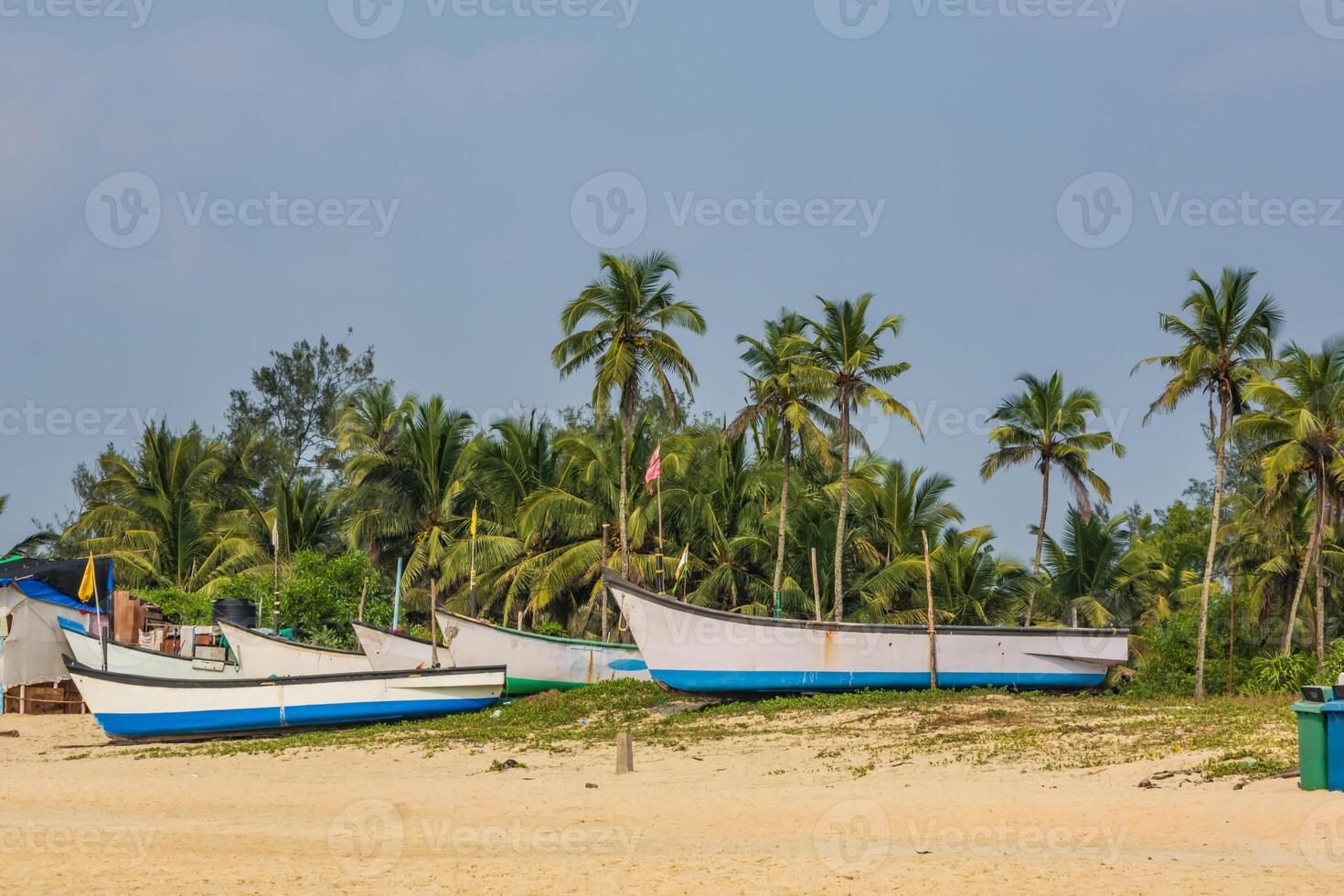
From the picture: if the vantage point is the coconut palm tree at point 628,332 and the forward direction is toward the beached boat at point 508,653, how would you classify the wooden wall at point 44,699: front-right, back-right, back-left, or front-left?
front-right

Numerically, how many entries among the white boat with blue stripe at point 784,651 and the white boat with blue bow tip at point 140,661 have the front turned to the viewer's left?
2

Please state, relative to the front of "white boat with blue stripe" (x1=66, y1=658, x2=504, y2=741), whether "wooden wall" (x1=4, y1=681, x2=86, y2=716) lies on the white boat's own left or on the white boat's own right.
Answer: on the white boat's own right

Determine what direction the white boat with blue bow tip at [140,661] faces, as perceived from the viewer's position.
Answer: facing to the left of the viewer

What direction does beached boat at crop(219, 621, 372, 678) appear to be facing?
to the viewer's left

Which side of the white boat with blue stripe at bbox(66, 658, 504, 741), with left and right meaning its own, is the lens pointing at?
left

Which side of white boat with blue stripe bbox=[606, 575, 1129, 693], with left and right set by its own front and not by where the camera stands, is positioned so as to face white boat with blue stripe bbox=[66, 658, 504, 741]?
front

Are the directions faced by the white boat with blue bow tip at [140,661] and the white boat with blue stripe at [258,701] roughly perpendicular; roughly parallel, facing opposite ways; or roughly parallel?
roughly parallel

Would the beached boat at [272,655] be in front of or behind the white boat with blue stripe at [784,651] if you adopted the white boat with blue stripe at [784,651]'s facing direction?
in front

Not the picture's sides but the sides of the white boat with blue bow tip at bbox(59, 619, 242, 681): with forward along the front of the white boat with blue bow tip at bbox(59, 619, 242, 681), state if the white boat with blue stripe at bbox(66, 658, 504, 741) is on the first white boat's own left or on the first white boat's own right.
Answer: on the first white boat's own left

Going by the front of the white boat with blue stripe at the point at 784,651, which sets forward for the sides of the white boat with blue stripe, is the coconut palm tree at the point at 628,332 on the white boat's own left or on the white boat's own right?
on the white boat's own right

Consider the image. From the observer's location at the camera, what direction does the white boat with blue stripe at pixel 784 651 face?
facing to the left of the viewer

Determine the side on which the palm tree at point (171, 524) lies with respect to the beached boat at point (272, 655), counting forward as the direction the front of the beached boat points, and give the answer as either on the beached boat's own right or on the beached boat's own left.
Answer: on the beached boat's own right

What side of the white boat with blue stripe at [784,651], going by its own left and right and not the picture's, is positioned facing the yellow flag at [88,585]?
front
